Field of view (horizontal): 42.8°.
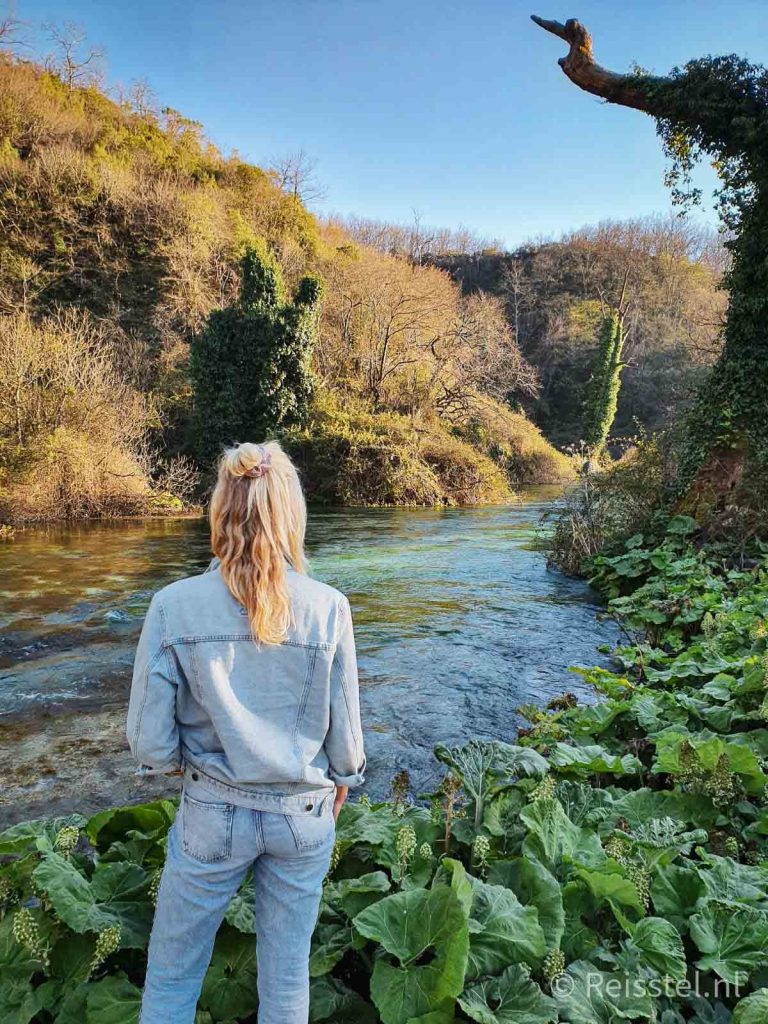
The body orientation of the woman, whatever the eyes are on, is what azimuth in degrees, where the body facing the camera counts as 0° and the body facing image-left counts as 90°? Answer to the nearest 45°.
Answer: approximately 180°

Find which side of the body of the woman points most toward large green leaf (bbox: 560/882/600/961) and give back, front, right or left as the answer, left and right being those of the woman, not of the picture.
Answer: right

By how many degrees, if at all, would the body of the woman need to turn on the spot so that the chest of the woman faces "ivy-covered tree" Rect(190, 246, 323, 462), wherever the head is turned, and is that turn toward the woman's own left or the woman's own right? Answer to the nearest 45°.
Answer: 0° — they already face it

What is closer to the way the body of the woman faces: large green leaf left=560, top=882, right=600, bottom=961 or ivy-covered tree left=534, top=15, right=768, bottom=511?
the ivy-covered tree

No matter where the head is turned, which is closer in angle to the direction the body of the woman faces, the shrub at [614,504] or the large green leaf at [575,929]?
the shrub

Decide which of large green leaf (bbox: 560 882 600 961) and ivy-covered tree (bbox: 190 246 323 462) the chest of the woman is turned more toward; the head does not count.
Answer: the ivy-covered tree

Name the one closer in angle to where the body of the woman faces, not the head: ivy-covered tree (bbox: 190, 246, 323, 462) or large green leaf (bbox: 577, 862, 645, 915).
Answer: the ivy-covered tree

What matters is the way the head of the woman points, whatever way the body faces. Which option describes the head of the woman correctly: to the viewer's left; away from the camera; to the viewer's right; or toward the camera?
away from the camera
